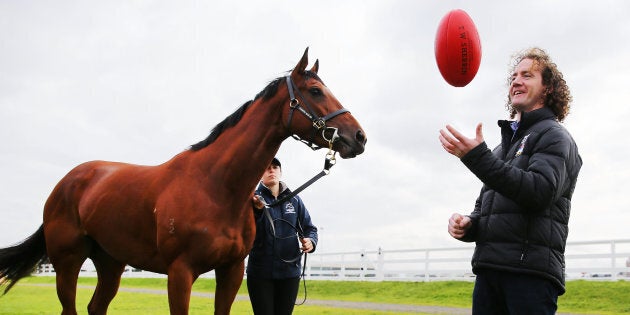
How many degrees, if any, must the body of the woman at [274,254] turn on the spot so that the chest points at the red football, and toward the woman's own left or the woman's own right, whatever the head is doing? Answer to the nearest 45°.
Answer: approximately 45° to the woman's own left

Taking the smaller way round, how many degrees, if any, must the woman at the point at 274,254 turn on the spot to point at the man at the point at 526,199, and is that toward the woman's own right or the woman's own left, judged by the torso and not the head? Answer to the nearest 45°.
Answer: approximately 45° to the woman's own left

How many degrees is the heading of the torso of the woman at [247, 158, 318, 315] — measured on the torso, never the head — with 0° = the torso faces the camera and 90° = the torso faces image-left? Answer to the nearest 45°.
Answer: approximately 0°

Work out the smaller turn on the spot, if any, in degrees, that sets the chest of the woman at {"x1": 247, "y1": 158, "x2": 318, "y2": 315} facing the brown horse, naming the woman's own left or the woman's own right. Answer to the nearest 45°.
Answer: approximately 45° to the woman's own right
